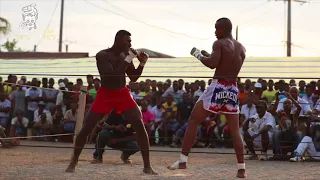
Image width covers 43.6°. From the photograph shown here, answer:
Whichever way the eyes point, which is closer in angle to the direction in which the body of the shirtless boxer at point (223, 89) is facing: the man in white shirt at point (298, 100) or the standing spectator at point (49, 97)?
the standing spectator

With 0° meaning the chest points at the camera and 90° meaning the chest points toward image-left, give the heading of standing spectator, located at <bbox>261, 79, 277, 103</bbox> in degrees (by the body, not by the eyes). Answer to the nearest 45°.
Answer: approximately 0°

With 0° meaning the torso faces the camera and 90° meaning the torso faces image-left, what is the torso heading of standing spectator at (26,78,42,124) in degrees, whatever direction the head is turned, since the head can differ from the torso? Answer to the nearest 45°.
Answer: approximately 0°

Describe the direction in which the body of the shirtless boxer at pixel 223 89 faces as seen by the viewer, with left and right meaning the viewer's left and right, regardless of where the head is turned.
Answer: facing away from the viewer and to the left of the viewer
